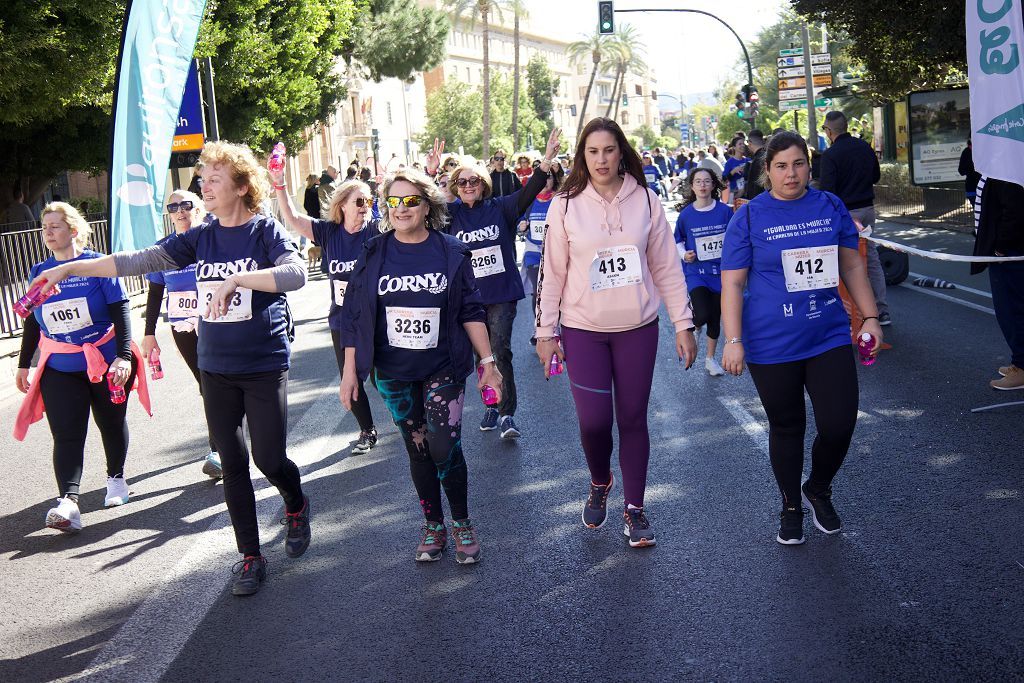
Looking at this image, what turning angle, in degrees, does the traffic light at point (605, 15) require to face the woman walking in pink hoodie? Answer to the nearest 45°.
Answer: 0° — it already faces them

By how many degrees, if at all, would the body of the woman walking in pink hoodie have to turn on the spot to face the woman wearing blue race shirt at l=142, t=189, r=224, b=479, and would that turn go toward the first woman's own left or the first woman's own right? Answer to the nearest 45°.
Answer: approximately 135° to the first woman's own right

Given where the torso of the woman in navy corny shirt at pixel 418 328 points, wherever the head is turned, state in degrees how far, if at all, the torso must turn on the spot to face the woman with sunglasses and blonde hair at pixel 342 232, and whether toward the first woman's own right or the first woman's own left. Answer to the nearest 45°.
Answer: approximately 180°

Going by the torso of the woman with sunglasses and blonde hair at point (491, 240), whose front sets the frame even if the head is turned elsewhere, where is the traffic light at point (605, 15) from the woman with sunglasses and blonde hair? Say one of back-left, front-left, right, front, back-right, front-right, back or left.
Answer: back

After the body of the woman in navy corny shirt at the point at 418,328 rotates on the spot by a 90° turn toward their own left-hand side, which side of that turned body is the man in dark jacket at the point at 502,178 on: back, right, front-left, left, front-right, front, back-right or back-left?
left

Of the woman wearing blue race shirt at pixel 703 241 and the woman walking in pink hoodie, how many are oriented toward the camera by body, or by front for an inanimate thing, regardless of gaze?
2

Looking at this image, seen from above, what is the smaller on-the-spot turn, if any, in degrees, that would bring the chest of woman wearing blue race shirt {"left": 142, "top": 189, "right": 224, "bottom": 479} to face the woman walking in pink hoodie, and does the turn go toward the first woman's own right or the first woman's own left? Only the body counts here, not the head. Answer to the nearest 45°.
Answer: approximately 45° to the first woman's own left

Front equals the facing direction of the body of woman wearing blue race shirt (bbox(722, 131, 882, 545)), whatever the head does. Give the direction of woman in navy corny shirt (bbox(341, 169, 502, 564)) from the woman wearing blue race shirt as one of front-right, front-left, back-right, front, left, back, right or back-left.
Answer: right

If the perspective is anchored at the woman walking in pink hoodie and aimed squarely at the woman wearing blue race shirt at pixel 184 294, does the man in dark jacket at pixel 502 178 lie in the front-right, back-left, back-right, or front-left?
front-right

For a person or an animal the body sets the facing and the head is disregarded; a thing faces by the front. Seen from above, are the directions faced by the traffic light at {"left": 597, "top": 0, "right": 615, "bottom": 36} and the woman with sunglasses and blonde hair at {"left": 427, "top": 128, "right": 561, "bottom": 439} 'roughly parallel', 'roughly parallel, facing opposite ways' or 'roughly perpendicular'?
roughly parallel

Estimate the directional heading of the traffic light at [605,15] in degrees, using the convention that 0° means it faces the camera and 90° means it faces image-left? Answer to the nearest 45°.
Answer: approximately 0°

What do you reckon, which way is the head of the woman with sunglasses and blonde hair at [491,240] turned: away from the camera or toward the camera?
toward the camera

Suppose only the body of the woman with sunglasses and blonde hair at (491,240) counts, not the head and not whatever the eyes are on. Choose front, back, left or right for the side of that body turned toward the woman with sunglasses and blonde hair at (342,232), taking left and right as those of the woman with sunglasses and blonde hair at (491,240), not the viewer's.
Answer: right

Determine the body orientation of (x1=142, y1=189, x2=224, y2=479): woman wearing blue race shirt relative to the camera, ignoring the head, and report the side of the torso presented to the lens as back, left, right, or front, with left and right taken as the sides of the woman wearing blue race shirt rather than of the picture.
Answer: front

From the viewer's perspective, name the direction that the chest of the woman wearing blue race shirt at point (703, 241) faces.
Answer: toward the camera

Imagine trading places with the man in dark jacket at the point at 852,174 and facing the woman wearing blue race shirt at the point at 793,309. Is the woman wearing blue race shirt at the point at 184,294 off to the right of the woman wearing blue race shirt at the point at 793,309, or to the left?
right
